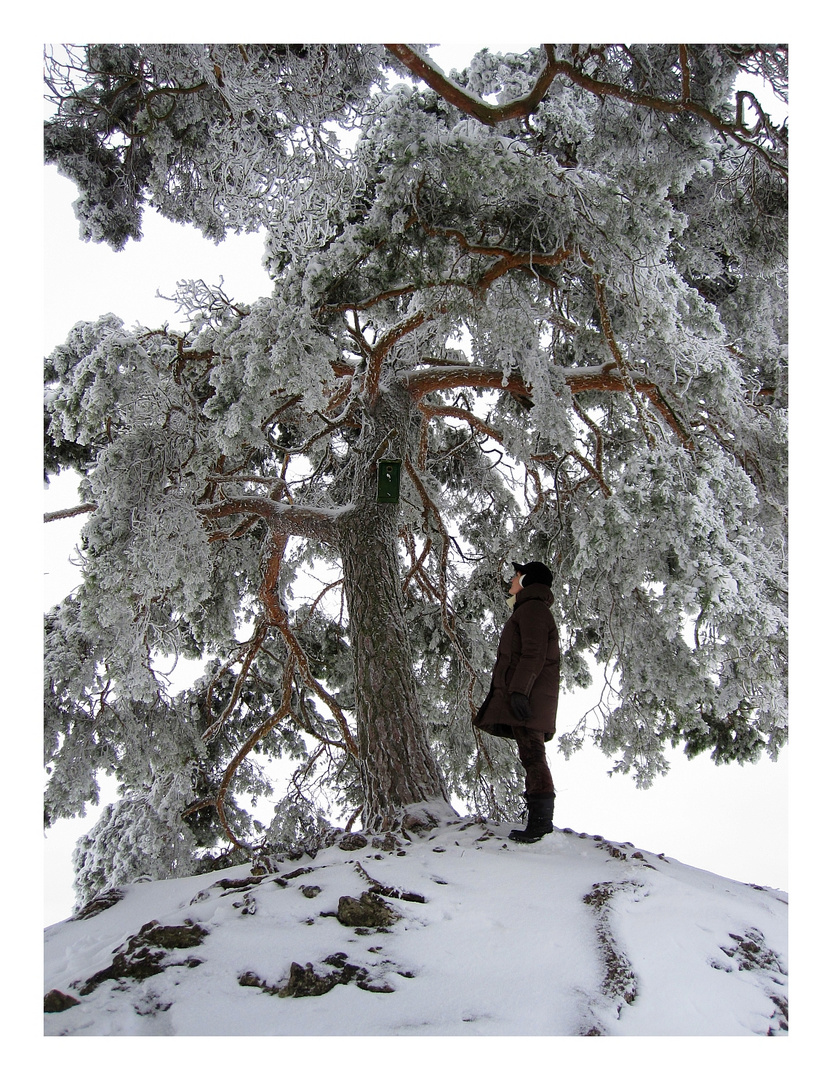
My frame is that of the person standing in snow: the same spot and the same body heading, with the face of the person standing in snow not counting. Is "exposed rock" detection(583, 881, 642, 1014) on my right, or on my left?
on my left

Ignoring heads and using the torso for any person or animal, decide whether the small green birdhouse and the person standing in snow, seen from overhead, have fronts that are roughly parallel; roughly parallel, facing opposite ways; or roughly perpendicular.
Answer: roughly perpendicular

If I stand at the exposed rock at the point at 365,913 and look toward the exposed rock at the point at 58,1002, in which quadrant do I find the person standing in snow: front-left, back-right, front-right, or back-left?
back-right

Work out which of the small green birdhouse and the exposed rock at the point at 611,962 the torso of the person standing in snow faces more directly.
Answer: the small green birdhouse

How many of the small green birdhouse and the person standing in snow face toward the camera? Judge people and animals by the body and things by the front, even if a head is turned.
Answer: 1

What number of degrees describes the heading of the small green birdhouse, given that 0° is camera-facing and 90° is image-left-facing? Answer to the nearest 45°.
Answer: approximately 0°

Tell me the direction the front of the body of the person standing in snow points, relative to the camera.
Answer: to the viewer's left
